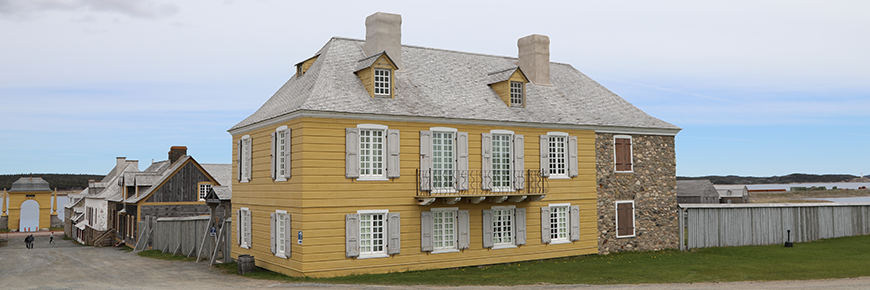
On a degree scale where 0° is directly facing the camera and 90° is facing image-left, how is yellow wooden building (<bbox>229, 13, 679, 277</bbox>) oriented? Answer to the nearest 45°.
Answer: approximately 315°

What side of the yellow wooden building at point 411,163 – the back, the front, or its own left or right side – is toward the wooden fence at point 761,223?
left
